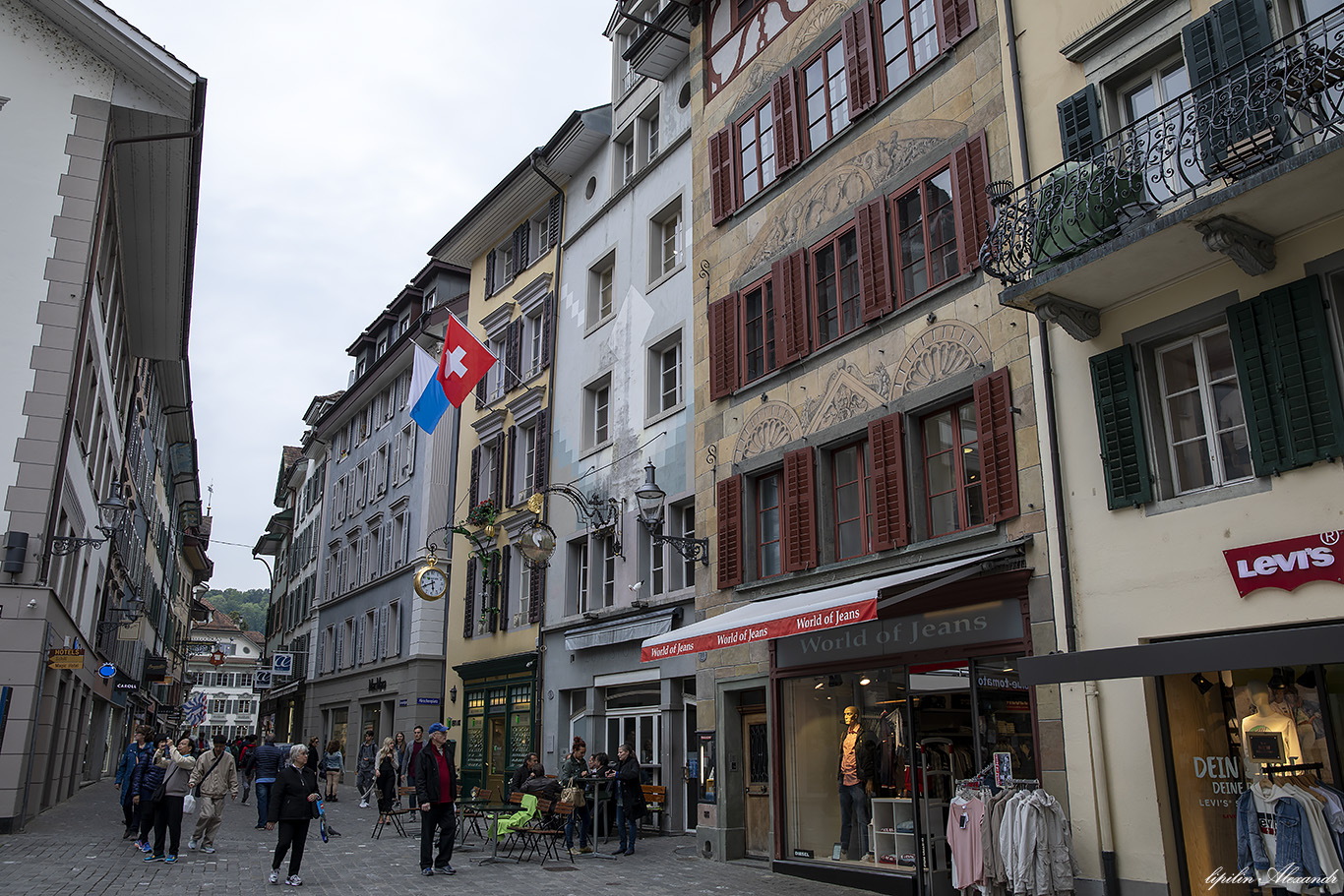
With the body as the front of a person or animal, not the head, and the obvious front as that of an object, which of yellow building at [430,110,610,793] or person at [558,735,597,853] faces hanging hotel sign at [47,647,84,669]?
the yellow building

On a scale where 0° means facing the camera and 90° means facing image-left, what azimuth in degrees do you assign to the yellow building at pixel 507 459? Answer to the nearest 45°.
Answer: approximately 45°

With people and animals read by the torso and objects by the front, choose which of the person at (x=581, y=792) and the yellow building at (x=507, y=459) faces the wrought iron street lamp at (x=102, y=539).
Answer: the yellow building

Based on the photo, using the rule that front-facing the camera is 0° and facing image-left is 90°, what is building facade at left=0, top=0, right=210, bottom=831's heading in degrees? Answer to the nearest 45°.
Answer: approximately 270°

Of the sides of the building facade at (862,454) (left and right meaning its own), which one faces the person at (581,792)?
right

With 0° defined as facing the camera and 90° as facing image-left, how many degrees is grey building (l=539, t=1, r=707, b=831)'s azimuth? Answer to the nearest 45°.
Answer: approximately 45°

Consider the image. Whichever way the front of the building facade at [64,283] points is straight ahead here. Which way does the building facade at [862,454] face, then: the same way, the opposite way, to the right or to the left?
the opposite way
